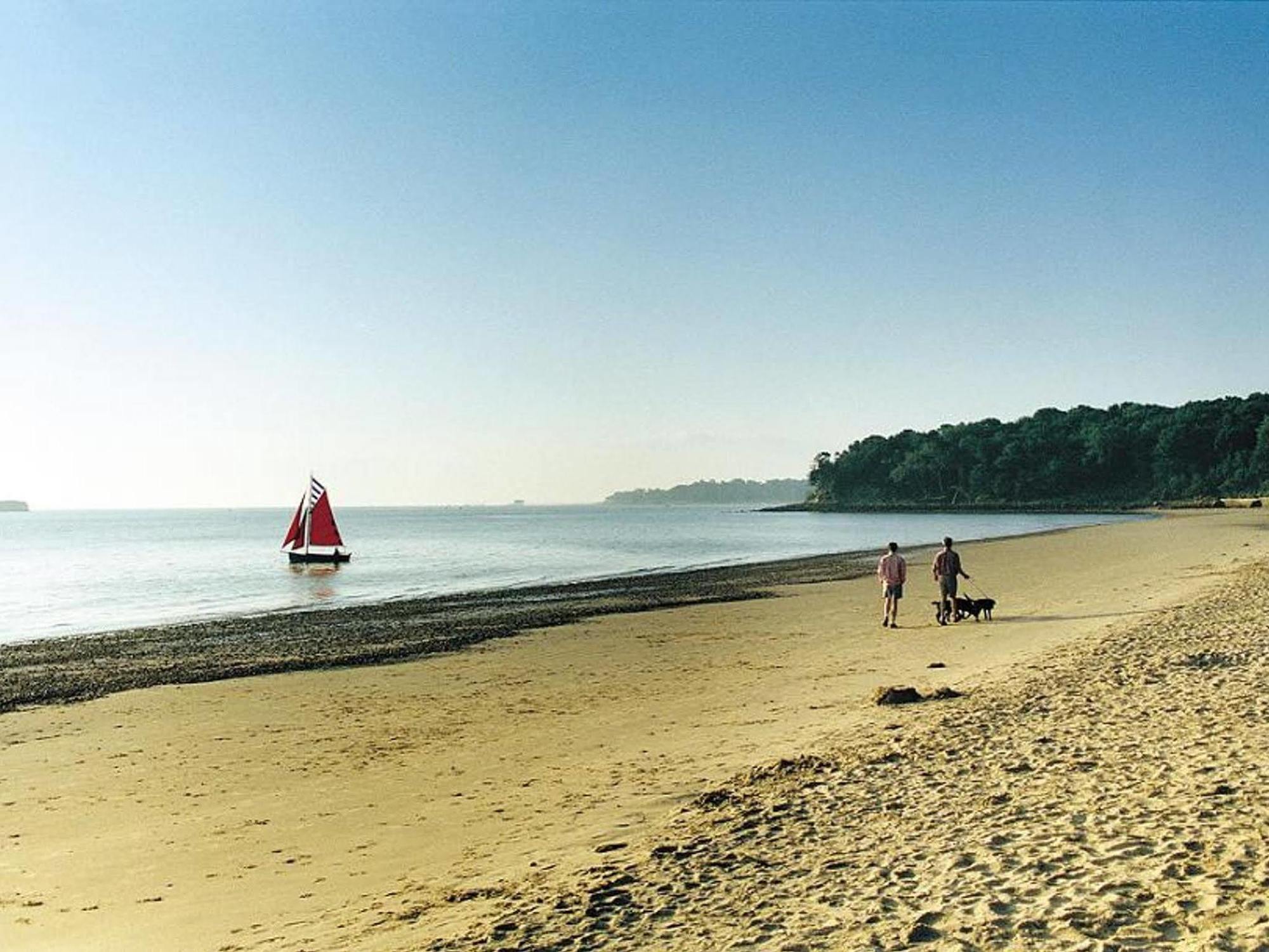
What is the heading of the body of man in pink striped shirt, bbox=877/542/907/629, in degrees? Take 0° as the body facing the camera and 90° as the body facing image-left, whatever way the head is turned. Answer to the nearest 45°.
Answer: approximately 180°

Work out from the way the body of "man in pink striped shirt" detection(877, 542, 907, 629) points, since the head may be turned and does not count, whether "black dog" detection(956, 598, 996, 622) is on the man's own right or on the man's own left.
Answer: on the man's own right

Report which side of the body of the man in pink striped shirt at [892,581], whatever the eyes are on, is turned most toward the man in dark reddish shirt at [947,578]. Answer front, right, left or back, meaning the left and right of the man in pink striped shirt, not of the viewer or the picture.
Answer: right
